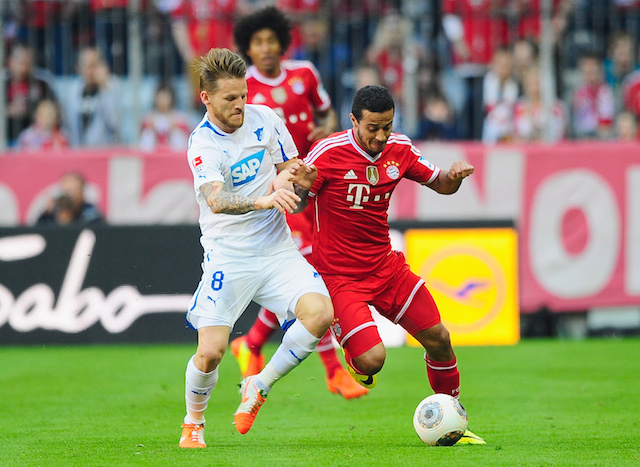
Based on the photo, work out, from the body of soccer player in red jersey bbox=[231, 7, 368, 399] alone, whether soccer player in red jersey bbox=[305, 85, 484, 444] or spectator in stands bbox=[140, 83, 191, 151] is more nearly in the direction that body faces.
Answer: the soccer player in red jersey

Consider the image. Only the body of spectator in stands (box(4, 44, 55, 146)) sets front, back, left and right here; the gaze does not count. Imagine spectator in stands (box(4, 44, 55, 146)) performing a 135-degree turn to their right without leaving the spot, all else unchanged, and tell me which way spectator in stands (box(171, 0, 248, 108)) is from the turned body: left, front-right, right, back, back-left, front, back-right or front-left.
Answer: back-right

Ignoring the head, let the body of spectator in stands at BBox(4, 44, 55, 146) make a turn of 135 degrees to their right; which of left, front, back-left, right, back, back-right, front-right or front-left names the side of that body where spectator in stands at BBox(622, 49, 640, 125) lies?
back-right

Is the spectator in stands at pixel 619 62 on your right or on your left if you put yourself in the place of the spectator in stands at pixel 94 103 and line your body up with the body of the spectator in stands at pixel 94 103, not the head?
on your left

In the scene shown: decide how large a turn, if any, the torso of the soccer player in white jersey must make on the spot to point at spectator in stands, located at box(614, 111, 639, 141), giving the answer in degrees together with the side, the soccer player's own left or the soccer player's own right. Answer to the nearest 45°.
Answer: approximately 90° to the soccer player's own left

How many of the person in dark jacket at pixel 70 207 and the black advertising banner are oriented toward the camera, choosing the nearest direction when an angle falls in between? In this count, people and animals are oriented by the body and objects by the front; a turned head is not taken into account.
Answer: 2

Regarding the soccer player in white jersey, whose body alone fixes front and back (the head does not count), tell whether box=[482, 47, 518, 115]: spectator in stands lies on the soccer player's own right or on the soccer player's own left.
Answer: on the soccer player's own left
